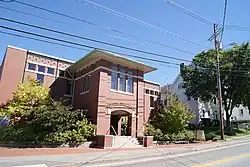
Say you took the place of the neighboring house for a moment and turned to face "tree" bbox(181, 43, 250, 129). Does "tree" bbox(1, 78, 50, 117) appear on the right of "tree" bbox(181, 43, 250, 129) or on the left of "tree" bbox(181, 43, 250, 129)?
right

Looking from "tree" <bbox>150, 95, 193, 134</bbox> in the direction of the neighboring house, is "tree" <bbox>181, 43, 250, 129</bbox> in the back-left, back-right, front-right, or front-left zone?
front-right

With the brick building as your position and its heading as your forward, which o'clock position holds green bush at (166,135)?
The green bush is roughly at 11 o'clock from the brick building.

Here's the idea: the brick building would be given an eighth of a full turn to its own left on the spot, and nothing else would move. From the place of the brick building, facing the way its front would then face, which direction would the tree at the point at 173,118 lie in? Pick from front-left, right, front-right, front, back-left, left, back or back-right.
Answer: front

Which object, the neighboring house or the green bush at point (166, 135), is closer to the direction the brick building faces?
the green bush

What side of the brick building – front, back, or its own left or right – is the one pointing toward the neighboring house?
left

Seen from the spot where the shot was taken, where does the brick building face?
facing the viewer and to the right of the viewer

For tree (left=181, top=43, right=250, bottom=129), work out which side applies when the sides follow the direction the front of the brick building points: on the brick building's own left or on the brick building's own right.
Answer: on the brick building's own left

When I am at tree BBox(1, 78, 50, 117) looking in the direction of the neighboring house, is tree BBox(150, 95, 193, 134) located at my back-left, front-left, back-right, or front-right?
front-right
